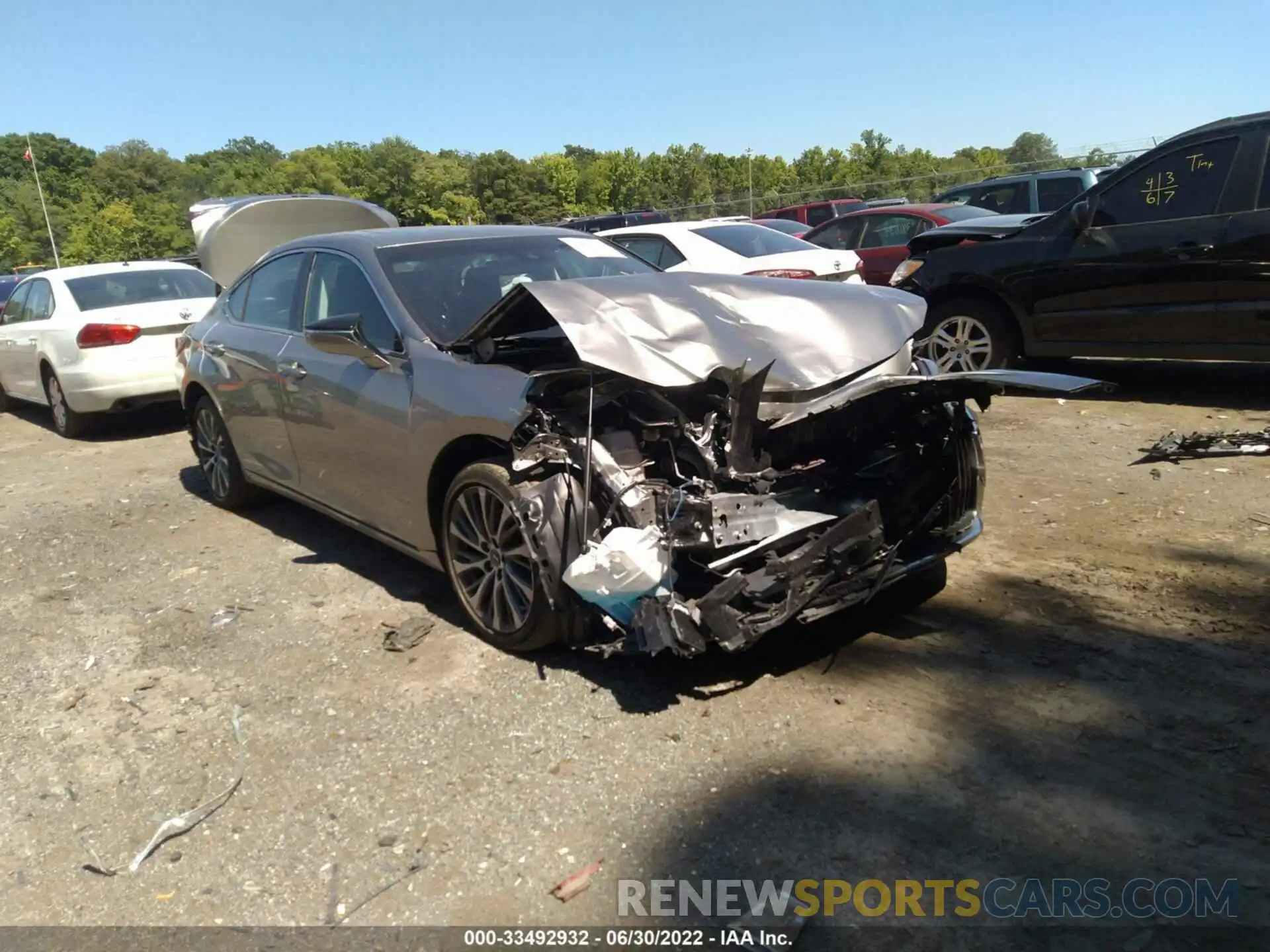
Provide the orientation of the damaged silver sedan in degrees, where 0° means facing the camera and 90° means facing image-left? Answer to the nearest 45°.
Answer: approximately 315°

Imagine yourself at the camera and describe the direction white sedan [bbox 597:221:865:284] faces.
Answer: facing away from the viewer and to the left of the viewer

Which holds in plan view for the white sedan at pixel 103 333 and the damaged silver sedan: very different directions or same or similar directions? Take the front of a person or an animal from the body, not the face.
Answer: very different directions

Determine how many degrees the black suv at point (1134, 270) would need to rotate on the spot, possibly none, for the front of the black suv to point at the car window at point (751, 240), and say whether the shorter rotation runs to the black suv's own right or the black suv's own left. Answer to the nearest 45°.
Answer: approximately 45° to the black suv's own right

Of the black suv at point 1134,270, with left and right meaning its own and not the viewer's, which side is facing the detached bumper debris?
left

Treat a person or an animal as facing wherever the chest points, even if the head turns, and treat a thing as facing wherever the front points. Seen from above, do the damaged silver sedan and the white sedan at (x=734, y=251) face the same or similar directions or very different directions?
very different directions

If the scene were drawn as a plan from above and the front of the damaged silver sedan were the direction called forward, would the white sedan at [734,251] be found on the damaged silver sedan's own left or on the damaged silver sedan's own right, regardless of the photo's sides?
on the damaged silver sedan's own left

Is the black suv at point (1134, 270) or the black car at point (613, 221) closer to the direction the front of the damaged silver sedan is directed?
the black suv

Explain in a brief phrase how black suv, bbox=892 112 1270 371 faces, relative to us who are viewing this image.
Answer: facing to the left of the viewer

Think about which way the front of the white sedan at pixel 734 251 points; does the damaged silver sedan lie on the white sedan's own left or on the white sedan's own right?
on the white sedan's own left

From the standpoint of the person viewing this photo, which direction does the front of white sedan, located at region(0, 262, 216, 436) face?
facing away from the viewer and to the left of the viewer

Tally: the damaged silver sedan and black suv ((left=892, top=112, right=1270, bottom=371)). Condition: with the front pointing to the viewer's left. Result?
1

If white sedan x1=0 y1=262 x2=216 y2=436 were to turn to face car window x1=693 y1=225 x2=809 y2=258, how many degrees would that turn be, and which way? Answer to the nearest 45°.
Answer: approximately 135° to its right
